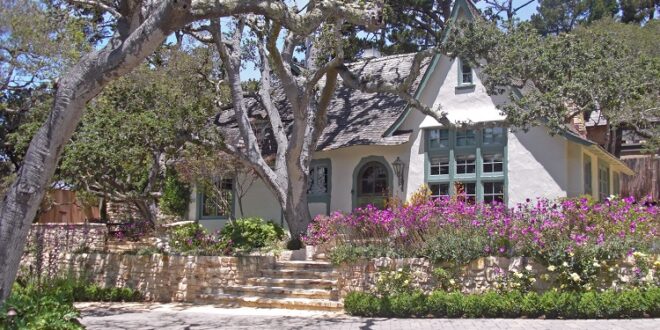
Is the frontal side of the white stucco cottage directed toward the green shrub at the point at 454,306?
yes

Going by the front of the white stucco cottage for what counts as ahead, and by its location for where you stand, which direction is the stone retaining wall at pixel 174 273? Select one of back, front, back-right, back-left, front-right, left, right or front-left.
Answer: front-right

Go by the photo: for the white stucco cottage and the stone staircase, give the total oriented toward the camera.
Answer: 2

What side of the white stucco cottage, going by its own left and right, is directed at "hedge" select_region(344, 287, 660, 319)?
front

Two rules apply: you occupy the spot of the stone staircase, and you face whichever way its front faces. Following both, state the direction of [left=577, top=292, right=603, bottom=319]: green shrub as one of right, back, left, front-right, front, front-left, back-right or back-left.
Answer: front-left

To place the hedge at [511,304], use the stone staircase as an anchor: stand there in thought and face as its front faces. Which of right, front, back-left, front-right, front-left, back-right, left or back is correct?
front-left

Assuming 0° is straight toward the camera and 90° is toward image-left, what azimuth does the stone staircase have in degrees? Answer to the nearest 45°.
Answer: approximately 0°

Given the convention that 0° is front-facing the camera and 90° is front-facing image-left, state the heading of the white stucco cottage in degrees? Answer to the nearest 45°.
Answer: approximately 0°

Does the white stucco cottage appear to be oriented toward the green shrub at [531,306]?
yes

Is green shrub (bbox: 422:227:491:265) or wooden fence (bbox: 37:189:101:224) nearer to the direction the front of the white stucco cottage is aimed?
the green shrub

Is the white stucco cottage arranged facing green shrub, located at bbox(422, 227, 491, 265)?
yes

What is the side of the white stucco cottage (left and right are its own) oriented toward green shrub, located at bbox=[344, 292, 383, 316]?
front

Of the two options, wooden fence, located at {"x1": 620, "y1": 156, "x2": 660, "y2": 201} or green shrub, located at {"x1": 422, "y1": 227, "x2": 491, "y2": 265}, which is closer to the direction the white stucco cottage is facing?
the green shrub

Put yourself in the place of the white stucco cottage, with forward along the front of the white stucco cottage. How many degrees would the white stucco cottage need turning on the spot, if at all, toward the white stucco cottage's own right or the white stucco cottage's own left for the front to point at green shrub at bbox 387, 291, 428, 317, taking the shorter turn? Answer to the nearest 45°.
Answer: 0° — it already faces it

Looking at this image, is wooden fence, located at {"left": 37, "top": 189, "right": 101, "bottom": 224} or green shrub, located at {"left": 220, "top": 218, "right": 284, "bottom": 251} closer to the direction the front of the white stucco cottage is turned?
the green shrub

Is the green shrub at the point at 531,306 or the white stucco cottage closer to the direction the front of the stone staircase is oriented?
the green shrub

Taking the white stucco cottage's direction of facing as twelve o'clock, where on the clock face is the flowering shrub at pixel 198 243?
The flowering shrub is roughly at 2 o'clock from the white stucco cottage.
